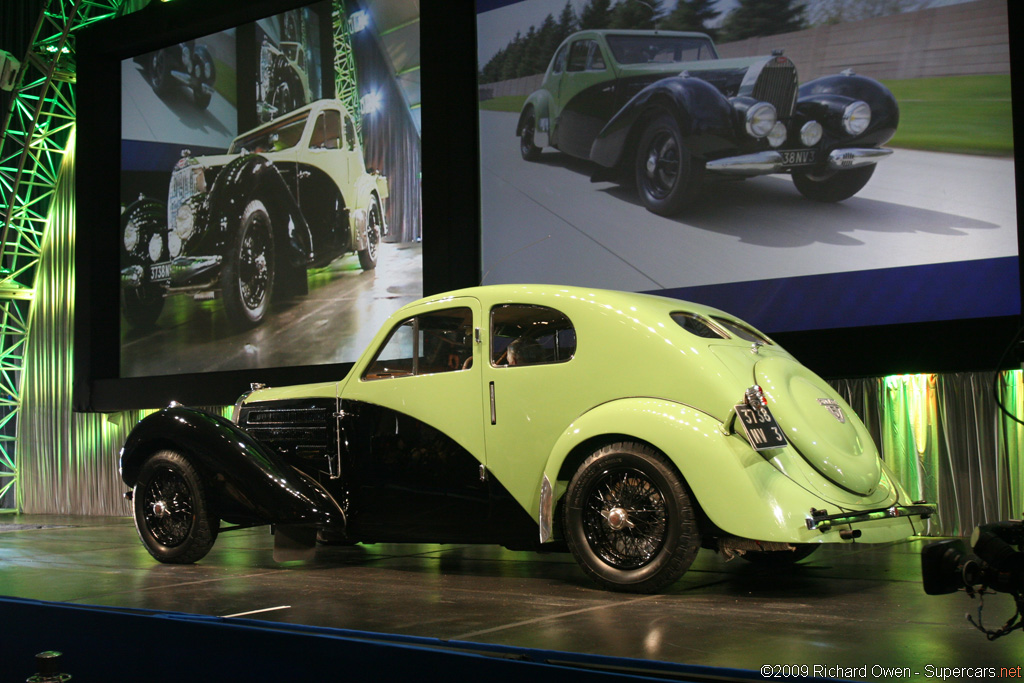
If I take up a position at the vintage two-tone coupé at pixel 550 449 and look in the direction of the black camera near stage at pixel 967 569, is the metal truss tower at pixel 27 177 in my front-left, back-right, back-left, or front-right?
back-right

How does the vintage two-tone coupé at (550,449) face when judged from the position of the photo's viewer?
facing away from the viewer and to the left of the viewer

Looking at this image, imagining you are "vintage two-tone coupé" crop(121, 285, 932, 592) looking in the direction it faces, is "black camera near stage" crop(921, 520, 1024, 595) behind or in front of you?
behind

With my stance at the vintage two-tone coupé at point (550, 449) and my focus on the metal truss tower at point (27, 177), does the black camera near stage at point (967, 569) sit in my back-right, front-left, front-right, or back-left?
back-left

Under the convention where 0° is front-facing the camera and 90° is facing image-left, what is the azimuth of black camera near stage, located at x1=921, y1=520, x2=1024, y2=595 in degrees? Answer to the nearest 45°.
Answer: approximately 90°

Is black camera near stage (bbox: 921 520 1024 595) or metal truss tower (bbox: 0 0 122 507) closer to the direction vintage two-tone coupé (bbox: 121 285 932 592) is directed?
the metal truss tower

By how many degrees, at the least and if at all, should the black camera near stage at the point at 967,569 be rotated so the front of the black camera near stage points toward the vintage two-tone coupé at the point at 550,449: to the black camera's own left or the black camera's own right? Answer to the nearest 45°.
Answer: approximately 45° to the black camera's own right

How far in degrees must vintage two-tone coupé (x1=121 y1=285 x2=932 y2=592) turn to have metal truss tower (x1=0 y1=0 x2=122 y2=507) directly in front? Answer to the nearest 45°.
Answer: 0° — it already faces it
